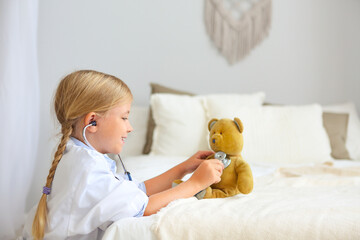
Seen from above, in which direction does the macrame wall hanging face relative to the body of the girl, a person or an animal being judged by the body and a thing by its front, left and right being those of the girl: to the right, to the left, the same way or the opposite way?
to the right

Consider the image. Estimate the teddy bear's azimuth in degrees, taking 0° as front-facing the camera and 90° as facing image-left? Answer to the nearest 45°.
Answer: approximately 45°

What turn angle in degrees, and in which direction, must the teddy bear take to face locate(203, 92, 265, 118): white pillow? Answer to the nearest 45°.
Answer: approximately 135° to its right

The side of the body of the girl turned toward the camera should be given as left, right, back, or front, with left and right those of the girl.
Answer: right

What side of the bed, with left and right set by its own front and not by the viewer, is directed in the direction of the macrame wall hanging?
back

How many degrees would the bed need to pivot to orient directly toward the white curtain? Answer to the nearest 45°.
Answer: approximately 90° to its right

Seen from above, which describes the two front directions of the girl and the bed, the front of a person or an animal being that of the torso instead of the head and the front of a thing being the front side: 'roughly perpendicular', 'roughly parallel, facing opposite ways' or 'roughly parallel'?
roughly perpendicular

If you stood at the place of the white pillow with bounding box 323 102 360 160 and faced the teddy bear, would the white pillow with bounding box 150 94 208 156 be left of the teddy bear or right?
right

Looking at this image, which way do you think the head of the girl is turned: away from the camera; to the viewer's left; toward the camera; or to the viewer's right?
to the viewer's right

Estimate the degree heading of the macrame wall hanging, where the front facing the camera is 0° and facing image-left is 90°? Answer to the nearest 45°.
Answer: approximately 0°

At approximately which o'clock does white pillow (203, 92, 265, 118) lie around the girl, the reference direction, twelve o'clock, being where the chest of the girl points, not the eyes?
The white pillow is roughly at 10 o'clock from the girl.
